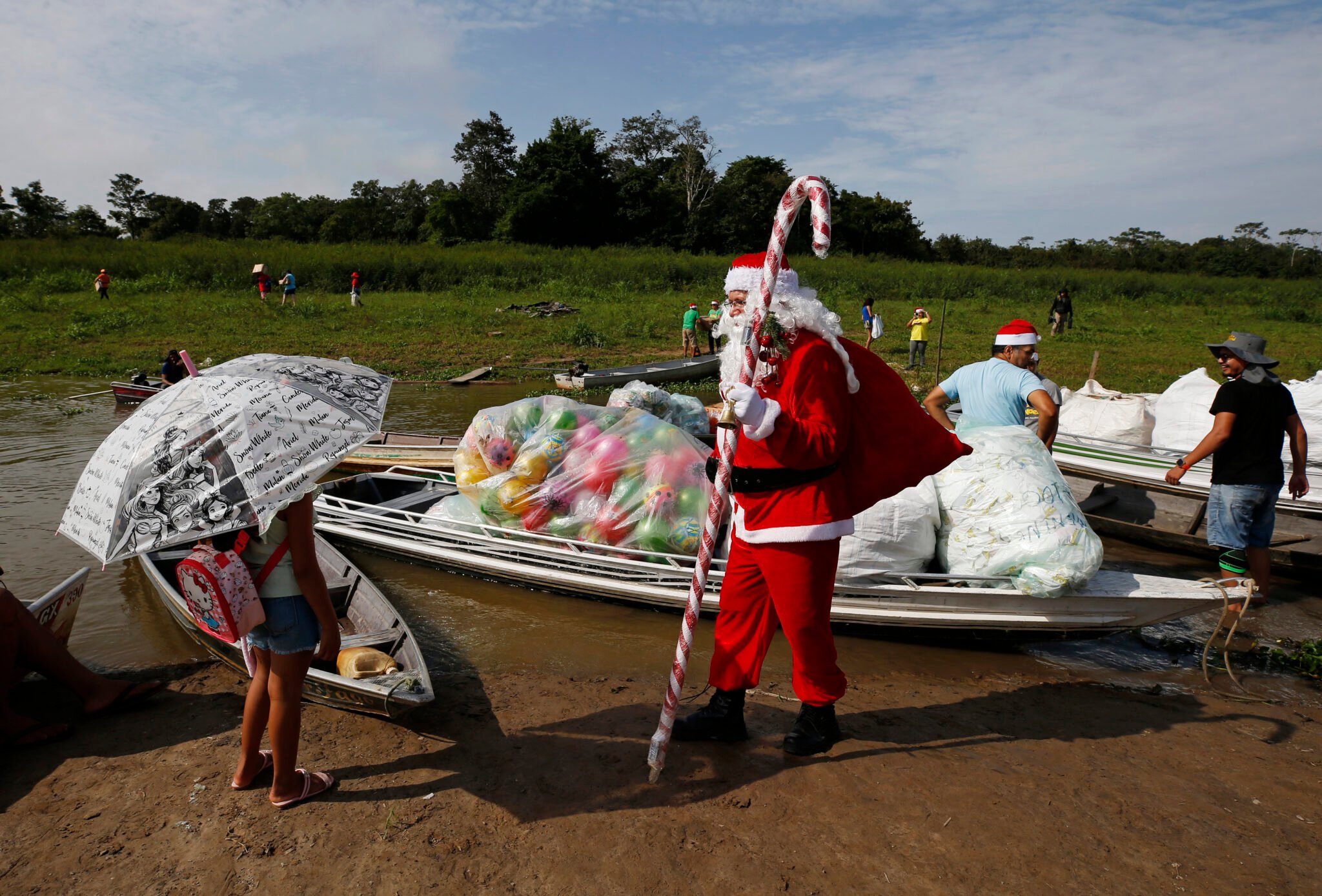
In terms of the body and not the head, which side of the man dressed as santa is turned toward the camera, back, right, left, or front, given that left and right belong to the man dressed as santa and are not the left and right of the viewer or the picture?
left

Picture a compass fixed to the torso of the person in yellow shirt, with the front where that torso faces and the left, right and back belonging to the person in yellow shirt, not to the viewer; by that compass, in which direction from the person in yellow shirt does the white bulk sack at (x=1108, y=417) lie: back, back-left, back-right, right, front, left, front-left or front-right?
front-left

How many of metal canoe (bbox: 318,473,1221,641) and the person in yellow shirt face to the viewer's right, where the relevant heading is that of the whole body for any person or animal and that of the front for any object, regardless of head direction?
1

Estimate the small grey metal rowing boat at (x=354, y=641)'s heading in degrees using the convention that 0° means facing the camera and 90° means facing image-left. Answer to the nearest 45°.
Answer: approximately 315°

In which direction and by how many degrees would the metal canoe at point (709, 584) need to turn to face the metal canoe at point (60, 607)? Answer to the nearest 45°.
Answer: approximately 180°

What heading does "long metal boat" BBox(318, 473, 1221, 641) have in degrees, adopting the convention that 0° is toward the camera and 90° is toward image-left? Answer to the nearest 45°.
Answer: approximately 270°

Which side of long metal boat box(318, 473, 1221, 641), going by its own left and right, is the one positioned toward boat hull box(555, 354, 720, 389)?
left
